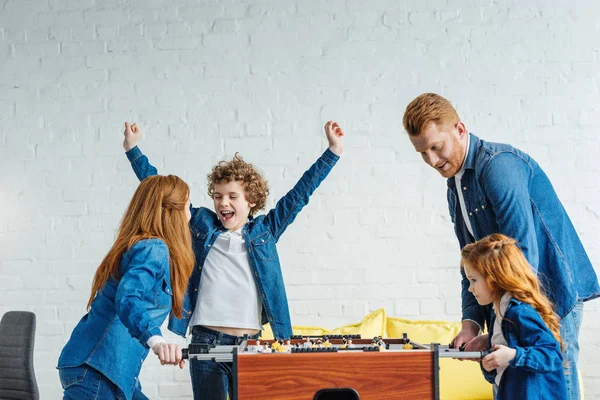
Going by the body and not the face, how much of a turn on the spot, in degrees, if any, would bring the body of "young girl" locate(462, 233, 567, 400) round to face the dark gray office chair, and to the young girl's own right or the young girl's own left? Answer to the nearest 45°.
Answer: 0° — they already face it

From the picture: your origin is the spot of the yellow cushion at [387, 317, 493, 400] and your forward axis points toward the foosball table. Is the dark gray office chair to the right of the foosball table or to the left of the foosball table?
right

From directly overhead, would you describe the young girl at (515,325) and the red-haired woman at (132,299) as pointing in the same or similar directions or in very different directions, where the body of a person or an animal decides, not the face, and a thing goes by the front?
very different directions

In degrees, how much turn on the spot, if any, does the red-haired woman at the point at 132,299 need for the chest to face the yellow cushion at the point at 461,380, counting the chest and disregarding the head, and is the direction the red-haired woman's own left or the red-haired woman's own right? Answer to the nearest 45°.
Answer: approximately 45° to the red-haired woman's own left

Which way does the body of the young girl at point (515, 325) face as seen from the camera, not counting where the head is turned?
to the viewer's left

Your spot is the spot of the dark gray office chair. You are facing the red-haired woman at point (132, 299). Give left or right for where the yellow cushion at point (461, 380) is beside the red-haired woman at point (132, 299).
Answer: left

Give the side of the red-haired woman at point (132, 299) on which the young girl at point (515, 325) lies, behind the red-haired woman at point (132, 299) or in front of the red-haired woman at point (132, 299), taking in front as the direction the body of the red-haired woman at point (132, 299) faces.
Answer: in front

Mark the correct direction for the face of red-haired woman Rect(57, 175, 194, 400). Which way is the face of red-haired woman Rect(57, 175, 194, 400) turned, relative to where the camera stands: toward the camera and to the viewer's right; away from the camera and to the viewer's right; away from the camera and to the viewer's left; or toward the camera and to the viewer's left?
away from the camera and to the viewer's right

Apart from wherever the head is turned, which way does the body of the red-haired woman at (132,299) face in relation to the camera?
to the viewer's right

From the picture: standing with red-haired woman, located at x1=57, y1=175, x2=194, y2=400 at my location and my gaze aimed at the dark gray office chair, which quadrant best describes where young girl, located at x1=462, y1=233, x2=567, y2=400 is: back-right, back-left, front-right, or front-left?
back-right

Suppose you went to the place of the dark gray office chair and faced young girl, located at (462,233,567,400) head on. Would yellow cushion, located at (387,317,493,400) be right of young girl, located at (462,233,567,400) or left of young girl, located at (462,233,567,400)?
left

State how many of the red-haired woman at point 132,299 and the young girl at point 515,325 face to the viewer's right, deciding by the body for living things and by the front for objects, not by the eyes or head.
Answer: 1

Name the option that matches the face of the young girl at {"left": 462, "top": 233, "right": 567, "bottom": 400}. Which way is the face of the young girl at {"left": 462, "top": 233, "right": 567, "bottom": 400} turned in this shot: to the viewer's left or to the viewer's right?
to the viewer's left

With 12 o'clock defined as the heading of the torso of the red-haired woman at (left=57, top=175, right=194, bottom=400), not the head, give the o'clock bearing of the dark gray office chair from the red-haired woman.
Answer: The dark gray office chair is roughly at 8 o'clock from the red-haired woman.
